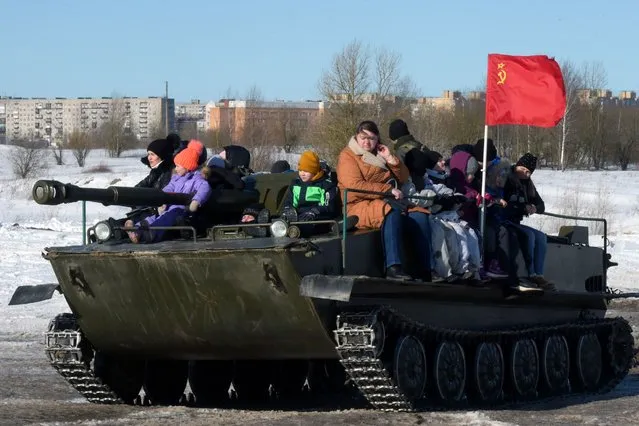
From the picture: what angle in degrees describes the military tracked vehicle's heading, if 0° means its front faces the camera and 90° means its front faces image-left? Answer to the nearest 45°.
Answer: approximately 45°

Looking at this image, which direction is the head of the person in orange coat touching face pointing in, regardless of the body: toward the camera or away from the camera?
toward the camera

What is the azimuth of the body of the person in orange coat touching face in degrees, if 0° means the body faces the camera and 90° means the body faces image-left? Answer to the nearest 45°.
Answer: approximately 315°

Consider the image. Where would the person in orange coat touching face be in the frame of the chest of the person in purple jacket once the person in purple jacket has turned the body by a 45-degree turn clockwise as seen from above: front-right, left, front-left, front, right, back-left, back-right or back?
back

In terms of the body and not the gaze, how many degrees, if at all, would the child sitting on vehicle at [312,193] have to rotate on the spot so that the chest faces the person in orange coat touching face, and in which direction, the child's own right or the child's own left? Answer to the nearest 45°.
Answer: approximately 135° to the child's own left

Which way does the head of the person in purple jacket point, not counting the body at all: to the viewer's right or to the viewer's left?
to the viewer's left

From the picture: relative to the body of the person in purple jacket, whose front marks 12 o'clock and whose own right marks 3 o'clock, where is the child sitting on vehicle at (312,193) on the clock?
The child sitting on vehicle is roughly at 8 o'clock from the person in purple jacket.

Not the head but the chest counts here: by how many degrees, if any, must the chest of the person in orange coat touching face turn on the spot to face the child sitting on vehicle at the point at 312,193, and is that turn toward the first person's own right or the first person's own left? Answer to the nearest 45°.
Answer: approximately 135° to the first person's own right

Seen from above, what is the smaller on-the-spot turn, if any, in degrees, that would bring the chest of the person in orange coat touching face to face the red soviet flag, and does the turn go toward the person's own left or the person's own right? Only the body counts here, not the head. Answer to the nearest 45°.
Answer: approximately 90° to the person's own left
